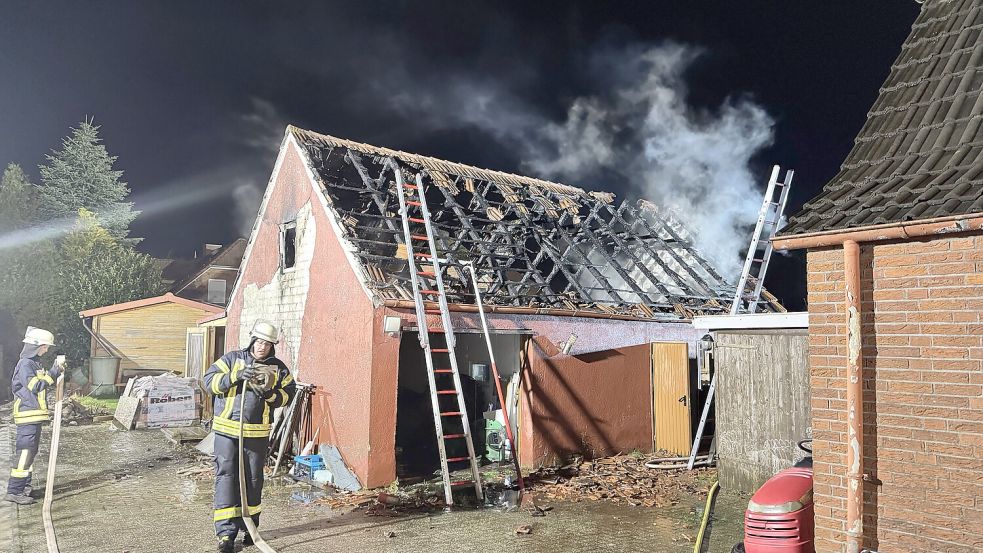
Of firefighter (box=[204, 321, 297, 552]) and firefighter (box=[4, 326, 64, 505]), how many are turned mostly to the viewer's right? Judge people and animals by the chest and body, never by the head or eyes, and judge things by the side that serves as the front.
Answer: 1

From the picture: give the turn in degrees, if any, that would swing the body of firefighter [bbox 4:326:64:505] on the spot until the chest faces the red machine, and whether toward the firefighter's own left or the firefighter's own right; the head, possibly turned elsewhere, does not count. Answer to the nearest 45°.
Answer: approximately 45° to the firefighter's own right

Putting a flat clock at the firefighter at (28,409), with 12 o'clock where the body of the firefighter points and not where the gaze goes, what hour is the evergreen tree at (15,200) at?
The evergreen tree is roughly at 9 o'clock from the firefighter.

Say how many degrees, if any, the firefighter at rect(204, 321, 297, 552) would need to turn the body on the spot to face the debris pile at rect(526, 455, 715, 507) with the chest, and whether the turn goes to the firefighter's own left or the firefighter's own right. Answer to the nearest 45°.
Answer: approximately 90° to the firefighter's own left

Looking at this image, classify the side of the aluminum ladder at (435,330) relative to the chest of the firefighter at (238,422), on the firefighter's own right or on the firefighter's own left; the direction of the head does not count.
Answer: on the firefighter's own left

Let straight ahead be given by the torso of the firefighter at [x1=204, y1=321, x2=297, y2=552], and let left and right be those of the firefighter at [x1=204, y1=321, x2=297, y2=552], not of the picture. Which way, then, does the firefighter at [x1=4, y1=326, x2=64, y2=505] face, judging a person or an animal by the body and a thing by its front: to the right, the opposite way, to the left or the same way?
to the left

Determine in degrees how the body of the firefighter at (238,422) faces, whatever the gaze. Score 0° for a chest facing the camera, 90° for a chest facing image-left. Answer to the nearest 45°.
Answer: approximately 0°

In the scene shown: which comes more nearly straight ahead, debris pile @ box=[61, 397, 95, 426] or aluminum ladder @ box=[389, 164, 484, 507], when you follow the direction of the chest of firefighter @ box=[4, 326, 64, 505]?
the aluminum ladder

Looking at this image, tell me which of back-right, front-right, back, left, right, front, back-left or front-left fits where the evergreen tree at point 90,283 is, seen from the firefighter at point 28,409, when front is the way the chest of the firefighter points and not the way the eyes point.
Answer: left

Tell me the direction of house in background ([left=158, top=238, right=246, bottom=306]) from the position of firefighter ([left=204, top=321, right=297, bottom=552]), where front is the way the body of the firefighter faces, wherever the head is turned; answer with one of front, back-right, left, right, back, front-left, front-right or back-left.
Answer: back

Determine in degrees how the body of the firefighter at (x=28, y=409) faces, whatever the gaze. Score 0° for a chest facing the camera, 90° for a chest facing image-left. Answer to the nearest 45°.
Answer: approximately 270°

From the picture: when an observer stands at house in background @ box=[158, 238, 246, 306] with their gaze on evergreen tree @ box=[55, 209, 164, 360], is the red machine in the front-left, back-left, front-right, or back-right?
front-left
